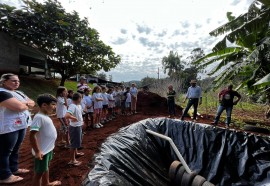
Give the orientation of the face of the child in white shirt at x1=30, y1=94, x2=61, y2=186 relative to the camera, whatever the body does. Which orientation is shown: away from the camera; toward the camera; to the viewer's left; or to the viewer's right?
to the viewer's right

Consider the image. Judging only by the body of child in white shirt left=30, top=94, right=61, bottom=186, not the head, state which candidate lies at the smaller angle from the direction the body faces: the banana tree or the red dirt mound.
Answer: the banana tree

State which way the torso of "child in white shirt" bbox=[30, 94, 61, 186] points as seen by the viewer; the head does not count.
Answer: to the viewer's right

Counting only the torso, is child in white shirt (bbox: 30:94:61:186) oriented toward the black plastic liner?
yes

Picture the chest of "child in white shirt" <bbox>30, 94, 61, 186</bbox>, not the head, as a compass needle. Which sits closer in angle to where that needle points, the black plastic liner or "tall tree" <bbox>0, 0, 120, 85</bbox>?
the black plastic liner

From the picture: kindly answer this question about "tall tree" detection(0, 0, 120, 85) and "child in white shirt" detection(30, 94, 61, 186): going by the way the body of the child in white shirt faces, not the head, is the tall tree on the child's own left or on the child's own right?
on the child's own left

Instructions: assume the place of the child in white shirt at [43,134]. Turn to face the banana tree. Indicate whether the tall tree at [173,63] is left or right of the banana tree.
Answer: left

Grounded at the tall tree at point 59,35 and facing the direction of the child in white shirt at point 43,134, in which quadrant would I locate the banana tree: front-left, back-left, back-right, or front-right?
front-left

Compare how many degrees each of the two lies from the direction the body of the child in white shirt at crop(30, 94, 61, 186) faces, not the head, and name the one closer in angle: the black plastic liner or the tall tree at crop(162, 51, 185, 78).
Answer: the black plastic liner
